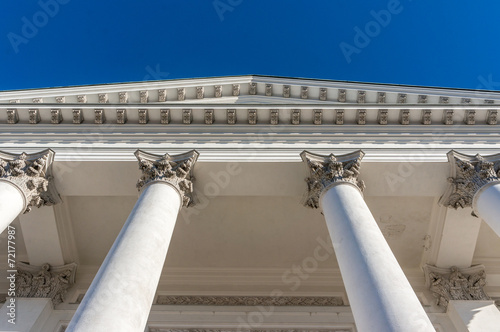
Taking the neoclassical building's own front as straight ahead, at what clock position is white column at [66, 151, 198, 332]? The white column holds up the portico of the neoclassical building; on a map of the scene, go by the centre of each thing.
The white column is roughly at 1 o'clock from the neoclassical building.

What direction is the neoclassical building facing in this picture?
toward the camera

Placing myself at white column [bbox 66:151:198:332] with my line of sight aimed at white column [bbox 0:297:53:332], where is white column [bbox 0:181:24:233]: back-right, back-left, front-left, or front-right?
front-left
